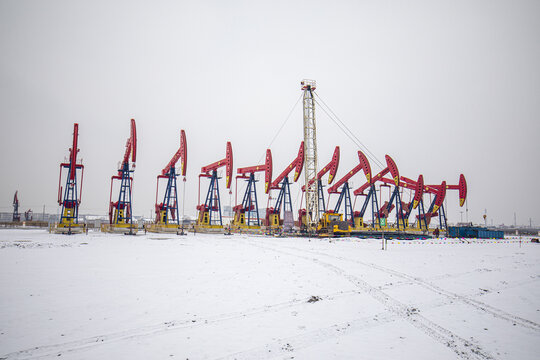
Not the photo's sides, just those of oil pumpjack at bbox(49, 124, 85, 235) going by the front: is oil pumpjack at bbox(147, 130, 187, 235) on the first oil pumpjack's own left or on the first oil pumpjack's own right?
on the first oil pumpjack's own left

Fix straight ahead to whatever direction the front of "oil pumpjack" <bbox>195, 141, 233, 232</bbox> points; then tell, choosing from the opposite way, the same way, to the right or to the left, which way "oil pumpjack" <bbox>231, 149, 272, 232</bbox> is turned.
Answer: the same way

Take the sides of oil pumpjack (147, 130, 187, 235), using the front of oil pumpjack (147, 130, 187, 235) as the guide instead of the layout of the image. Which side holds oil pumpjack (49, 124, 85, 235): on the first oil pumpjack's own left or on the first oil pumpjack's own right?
on the first oil pumpjack's own right

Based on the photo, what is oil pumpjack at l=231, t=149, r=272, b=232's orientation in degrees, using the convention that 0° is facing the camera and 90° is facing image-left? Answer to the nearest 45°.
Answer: approximately 315°

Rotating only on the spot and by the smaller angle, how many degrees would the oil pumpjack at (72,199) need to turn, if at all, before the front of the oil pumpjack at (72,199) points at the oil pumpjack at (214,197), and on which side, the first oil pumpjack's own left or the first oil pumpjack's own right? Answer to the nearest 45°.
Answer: approximately 90° to the first oil pumpjack's own left

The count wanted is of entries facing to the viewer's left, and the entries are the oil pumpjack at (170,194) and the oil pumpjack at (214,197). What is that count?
0

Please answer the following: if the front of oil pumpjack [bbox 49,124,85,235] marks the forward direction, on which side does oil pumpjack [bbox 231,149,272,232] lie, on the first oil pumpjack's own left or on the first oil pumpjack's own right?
on the first oil pumpjack's own left

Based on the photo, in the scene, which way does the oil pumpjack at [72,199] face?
toward the camera

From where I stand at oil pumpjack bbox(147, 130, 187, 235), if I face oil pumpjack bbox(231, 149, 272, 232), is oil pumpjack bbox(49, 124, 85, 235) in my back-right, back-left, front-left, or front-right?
back-left

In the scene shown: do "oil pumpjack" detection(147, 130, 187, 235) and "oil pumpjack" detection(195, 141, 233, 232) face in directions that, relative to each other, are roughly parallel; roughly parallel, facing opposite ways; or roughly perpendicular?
roughly parallel

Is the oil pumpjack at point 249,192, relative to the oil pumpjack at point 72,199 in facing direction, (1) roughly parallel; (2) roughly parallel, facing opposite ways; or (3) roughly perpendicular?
roughly parallel

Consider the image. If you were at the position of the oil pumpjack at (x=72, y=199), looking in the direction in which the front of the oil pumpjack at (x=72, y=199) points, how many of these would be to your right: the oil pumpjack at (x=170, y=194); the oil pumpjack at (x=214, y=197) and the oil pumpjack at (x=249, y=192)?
0

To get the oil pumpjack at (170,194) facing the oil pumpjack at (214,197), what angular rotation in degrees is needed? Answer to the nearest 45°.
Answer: approximately 45° to its left
